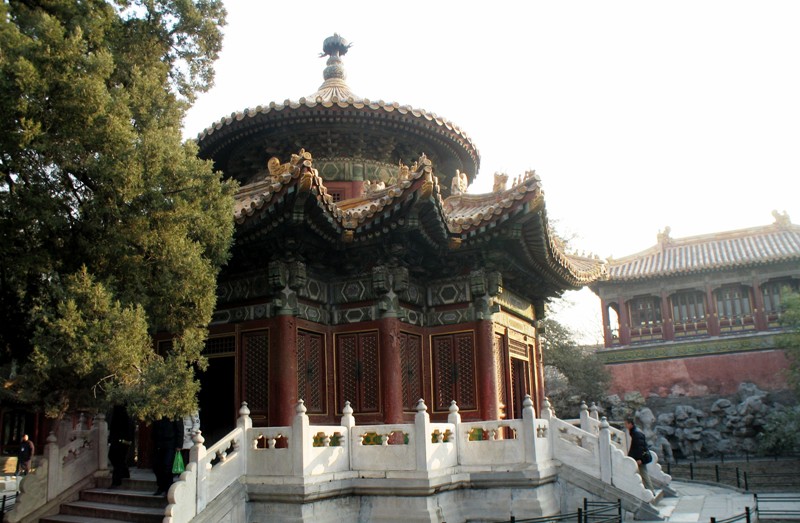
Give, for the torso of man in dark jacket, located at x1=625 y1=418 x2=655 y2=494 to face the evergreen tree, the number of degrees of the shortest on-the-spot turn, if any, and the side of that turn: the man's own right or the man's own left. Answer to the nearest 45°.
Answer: approximately 45° to the man's own left

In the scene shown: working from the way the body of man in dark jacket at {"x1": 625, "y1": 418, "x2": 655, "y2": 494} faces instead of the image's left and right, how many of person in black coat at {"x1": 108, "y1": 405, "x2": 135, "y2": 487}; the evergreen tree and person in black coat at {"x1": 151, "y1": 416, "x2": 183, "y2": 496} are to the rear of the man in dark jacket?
0

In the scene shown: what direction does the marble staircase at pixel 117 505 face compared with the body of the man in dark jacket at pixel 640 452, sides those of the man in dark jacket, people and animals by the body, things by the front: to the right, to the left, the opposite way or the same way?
to the left

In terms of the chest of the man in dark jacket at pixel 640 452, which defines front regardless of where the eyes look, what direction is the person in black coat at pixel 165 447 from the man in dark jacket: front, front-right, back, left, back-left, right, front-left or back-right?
front-left

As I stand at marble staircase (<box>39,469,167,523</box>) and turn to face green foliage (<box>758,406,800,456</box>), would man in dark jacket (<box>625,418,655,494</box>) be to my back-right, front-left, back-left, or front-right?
front-right

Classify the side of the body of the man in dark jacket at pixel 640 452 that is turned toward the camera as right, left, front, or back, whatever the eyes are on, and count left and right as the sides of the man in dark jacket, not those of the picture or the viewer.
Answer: left

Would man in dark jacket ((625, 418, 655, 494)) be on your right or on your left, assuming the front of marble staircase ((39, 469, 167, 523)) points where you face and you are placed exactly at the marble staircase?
on your left

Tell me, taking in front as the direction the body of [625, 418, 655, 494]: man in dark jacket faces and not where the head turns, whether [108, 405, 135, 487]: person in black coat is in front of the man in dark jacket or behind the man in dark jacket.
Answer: in front

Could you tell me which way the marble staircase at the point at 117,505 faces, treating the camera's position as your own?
facing the viewer and to the left of the viewer

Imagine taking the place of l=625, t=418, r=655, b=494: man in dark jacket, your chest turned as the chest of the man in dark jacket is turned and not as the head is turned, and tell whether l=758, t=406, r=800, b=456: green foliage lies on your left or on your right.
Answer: on your right

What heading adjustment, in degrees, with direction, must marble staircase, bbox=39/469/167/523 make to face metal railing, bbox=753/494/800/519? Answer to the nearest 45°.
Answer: approximately 135° to its left

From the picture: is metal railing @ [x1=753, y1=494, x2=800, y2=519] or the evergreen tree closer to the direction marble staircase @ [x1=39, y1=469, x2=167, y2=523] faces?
the evergreen tree
